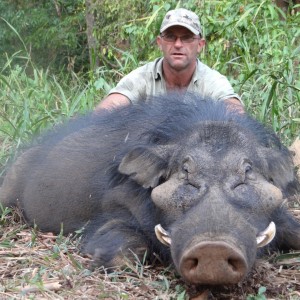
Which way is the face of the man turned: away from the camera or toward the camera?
toward the camera

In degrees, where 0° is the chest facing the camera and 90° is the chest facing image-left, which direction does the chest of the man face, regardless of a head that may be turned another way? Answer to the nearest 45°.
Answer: approximately 0°

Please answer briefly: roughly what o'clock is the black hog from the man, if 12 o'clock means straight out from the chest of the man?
The black hog is roughly at 12 o'clock from the man.

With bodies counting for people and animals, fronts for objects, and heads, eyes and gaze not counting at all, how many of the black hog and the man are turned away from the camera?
0

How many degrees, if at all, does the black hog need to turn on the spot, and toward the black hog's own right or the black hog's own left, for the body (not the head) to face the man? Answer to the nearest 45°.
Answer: approximately 135° to the black hog's own left
